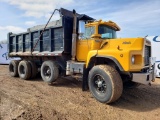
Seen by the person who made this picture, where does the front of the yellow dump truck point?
facing the viewer and to the right of the viewer
